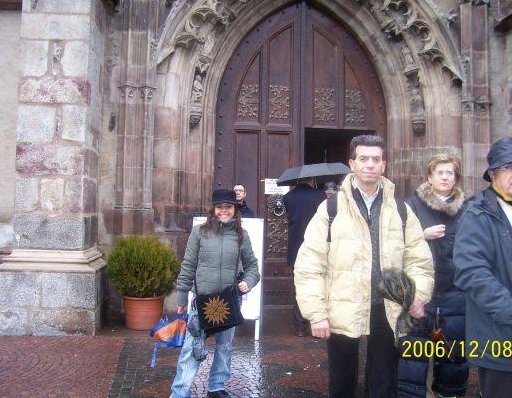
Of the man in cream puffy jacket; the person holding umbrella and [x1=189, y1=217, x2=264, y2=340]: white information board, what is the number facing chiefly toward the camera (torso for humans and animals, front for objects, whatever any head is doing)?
2

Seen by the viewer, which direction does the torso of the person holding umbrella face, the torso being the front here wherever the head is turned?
away from the camera

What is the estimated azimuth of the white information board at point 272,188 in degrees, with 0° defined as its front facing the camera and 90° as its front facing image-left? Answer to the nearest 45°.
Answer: approximately 0°

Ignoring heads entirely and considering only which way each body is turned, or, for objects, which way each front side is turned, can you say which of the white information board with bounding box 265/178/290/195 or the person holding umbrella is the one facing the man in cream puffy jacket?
the white information board

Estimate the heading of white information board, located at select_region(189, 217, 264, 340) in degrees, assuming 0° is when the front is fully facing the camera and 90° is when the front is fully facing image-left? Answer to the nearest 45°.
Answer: approximately 0°

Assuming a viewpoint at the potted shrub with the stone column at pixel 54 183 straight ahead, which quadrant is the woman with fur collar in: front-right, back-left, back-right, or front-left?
back-left

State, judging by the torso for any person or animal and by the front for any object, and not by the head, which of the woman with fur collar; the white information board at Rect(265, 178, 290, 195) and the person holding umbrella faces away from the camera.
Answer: the person holding umbrella
